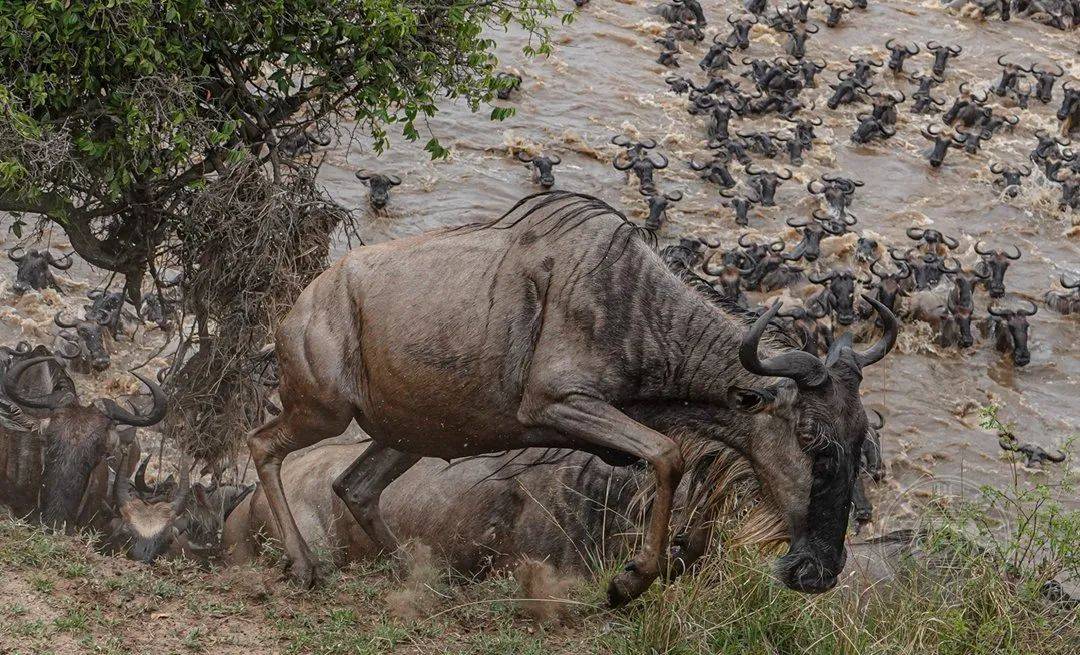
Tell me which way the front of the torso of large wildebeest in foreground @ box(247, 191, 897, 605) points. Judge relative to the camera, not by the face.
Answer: to the viewer's right

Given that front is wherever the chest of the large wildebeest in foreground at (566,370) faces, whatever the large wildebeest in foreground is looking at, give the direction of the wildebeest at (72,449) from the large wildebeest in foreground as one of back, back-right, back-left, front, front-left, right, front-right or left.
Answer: back-left
